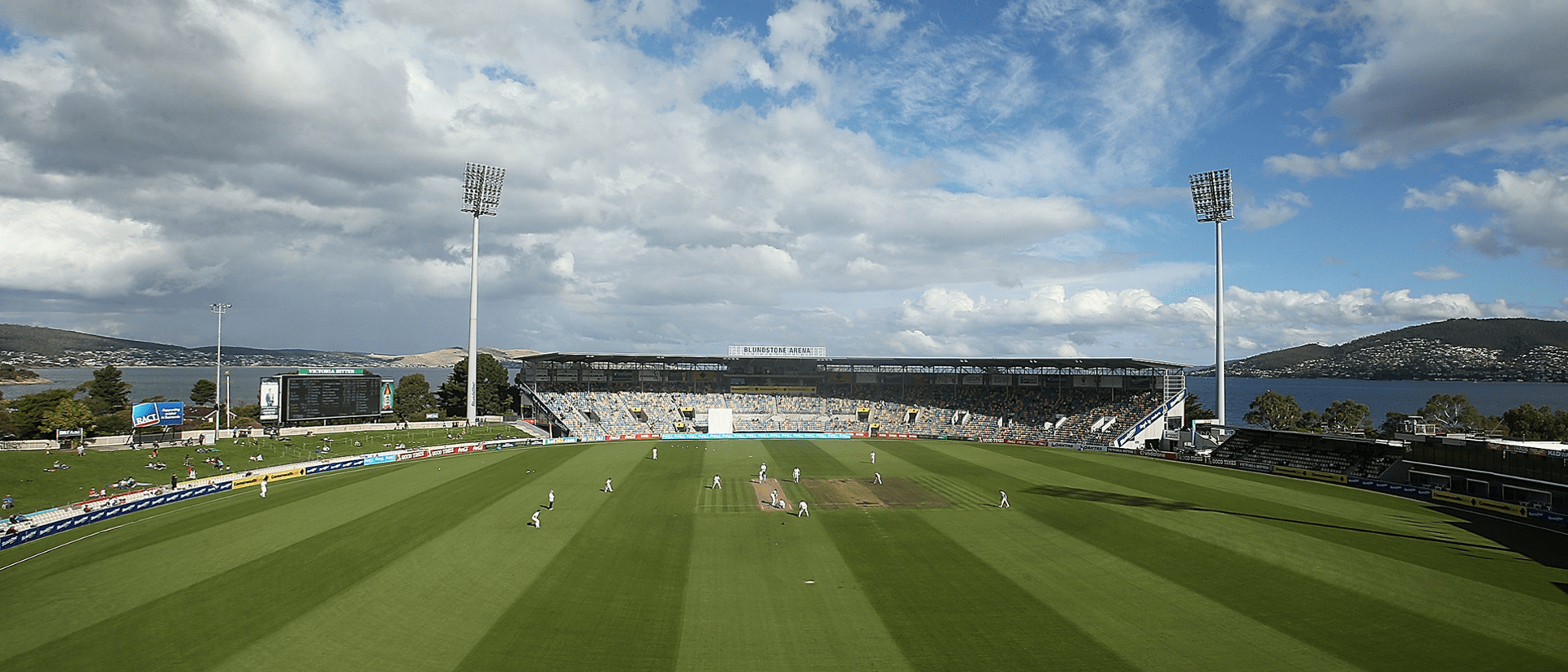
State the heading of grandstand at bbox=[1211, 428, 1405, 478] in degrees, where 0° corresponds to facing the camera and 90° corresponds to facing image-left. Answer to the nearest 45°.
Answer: approximately 45°
